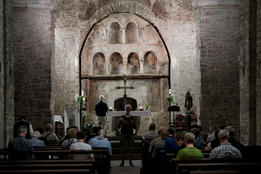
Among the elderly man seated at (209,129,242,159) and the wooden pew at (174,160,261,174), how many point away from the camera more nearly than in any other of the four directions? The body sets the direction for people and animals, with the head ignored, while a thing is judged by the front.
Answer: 2

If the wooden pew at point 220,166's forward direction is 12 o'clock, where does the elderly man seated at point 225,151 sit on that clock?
The elderly man seated is roughly at 12 o'clock from the wooden pew.

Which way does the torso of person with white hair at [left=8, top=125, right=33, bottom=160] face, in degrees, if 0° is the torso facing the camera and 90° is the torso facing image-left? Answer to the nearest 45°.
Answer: approximately 180°

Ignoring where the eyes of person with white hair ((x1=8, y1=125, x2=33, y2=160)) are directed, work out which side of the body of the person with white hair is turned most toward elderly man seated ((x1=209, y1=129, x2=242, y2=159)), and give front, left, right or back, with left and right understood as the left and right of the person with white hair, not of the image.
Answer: right

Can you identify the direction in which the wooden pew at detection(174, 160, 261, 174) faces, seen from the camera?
facing away from the viewer

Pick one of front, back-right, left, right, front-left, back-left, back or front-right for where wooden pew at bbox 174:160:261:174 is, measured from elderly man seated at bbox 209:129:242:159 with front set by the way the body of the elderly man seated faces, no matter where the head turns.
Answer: back

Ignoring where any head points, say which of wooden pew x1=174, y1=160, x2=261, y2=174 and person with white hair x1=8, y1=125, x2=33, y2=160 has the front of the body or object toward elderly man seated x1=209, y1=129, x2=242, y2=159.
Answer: the wooden pew

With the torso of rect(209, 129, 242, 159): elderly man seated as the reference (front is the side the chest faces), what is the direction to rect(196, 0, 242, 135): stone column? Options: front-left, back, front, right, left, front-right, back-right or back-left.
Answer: front

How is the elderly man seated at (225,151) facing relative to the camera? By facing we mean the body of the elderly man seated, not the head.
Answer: away from the camera

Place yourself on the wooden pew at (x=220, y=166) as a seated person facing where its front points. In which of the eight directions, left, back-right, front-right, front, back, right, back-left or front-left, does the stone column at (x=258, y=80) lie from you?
front

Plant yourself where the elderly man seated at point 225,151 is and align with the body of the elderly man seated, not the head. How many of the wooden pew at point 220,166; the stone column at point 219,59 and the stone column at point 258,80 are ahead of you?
2

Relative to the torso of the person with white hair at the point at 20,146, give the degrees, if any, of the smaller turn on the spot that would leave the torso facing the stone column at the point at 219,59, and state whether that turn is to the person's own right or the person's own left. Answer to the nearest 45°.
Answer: approximately 45° to the person's own right

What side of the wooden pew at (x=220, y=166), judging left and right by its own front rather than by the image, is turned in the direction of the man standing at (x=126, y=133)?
front
